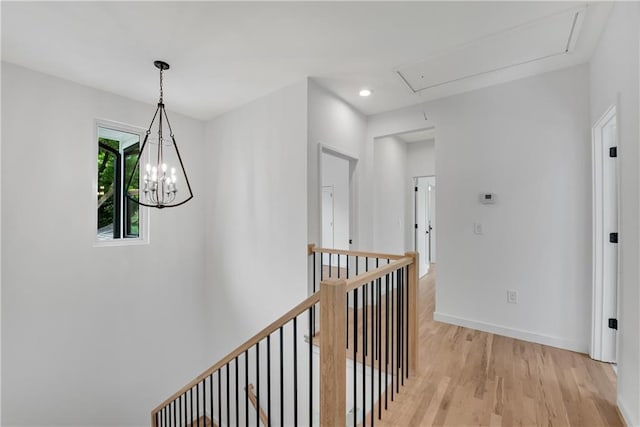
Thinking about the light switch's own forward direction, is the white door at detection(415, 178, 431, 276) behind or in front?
behind

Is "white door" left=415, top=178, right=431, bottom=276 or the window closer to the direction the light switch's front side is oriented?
the window

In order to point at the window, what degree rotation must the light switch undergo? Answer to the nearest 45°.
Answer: approximately 45° to its right

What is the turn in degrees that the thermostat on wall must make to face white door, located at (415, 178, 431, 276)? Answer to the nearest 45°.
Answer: approximately 135° to its right

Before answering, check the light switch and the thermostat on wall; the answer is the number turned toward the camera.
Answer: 2

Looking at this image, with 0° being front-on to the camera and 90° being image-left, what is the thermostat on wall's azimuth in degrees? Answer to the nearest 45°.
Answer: approximately 0°

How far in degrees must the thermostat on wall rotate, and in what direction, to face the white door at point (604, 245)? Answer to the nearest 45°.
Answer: approximately 90° to its left

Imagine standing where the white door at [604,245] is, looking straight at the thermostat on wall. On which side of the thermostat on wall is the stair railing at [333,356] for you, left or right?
left

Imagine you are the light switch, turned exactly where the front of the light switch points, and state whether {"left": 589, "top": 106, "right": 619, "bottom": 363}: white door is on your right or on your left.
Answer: on your left
